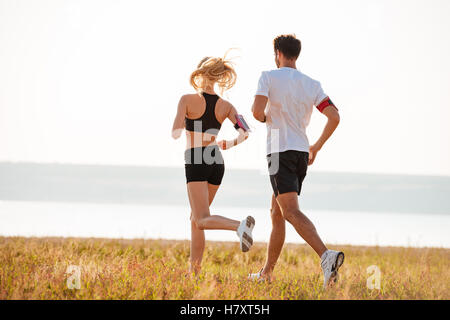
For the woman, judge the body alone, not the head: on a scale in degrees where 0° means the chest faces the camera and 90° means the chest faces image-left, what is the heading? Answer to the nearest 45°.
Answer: approximately 135°

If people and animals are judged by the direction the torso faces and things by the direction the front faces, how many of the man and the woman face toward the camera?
0

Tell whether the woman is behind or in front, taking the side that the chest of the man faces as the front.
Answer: in front

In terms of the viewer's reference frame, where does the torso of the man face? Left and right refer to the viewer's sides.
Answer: facing away from the viewer and to the left of the viewer

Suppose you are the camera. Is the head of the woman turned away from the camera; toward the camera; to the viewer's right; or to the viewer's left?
away from the camera

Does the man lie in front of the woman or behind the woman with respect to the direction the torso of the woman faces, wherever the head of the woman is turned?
behind
